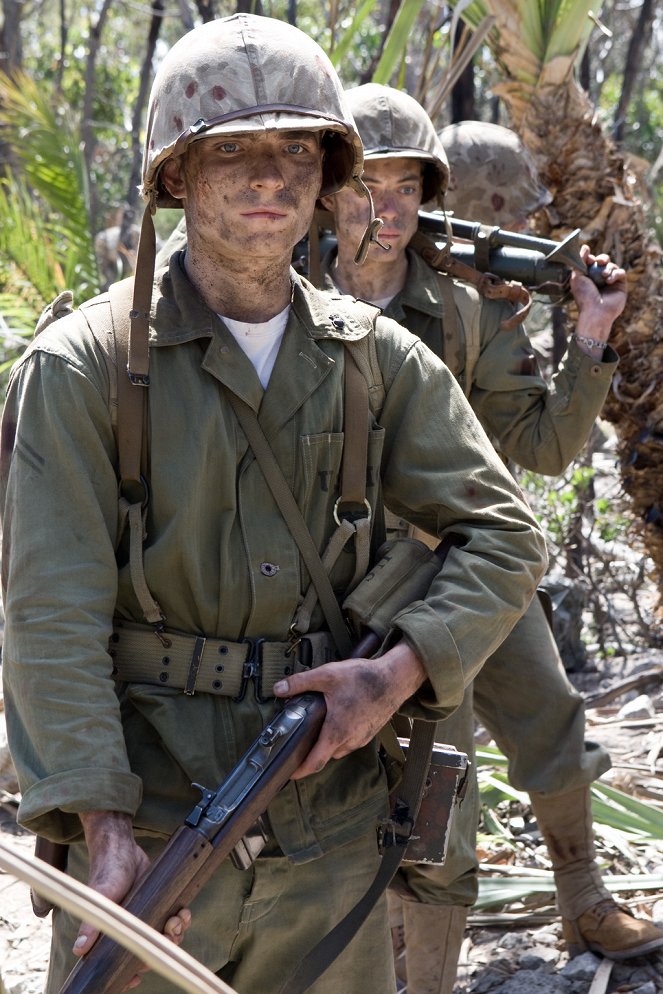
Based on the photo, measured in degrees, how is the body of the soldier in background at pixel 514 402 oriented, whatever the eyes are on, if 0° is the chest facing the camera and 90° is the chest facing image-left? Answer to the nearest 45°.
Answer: approximately 0°

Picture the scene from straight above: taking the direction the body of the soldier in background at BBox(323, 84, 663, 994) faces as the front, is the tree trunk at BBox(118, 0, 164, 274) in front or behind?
behind

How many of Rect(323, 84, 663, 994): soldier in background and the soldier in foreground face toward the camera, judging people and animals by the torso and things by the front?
2

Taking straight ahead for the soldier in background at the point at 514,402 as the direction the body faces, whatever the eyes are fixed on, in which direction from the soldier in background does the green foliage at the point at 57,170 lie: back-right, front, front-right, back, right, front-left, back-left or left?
back-right

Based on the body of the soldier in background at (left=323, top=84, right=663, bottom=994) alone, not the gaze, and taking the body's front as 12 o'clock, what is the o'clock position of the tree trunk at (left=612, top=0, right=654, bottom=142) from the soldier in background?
The tree trunk is roughly at 6 o'clock from the soldier in background.

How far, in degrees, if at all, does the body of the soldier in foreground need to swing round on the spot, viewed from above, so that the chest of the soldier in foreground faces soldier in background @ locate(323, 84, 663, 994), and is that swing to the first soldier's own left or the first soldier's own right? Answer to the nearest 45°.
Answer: approximately 135° to the first soldier's own left

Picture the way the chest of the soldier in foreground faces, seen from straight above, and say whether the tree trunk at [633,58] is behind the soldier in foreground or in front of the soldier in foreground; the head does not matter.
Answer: behind

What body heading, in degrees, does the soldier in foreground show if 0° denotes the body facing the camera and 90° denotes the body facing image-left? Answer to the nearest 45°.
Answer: approximately 0°

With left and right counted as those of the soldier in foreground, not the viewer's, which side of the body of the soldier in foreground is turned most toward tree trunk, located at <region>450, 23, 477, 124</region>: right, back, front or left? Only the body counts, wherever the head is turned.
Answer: back

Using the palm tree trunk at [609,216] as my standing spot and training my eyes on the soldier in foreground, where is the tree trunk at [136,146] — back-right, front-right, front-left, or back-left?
back-right
